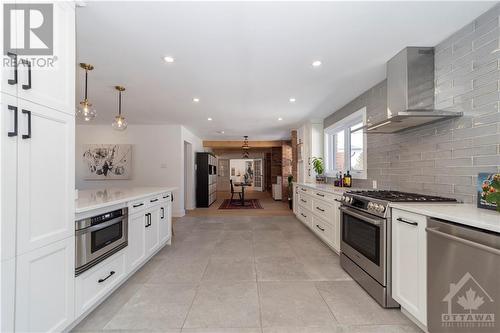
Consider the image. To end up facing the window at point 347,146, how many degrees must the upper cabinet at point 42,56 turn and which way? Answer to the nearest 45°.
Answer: approximately 45° to its left

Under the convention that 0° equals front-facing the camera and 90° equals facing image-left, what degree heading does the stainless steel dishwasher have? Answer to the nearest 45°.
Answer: approximately 45°

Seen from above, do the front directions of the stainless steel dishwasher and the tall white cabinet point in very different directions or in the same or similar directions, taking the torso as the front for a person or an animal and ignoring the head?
very different directions

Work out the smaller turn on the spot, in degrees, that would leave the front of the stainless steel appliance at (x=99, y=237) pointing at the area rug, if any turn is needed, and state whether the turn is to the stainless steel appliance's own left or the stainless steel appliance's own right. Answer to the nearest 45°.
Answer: approximately 90° to the stainless steel appliance's own left

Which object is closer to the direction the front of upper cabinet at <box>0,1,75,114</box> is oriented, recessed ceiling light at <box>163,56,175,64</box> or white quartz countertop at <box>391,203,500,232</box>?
the white quartz countertop

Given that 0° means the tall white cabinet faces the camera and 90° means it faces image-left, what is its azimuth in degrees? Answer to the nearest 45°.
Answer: approximately 315°

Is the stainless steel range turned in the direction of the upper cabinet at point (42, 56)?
yes

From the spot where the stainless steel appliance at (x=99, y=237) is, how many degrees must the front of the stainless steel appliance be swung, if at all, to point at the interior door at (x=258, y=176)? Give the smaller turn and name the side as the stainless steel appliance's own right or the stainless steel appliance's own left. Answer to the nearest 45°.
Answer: approximately 90° to the stainless steel appliance's own left

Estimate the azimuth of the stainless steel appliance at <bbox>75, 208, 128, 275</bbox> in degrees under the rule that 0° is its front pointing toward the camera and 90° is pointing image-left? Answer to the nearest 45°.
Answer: approximately 315°
